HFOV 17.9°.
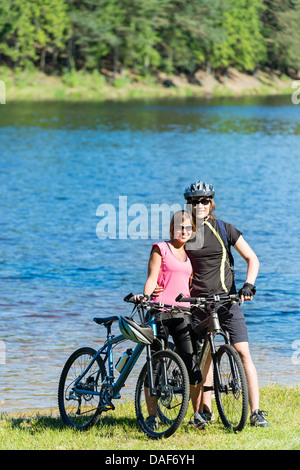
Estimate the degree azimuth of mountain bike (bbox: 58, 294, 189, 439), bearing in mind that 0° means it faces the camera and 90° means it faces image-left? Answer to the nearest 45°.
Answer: approximately 315°

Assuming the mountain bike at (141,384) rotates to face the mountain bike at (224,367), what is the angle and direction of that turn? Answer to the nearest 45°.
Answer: approximately 45° to its left
